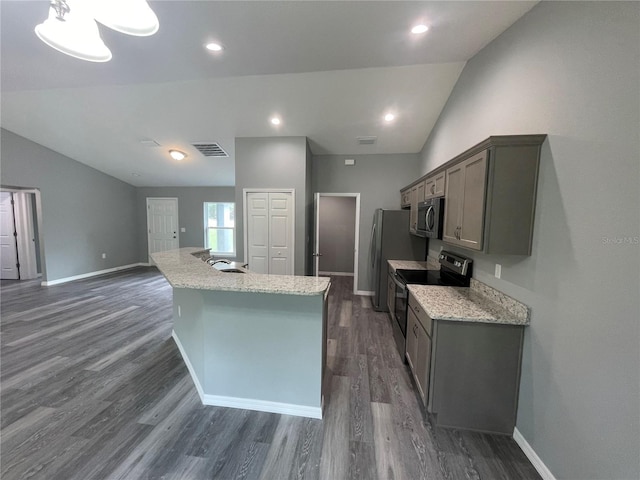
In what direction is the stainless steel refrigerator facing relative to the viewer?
to the viewer's left

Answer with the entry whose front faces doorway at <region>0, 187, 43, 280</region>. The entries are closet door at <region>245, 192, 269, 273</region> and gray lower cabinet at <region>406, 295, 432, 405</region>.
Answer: the gray lower cabinet

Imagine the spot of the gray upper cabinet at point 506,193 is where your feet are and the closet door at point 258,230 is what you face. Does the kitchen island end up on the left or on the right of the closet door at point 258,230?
left

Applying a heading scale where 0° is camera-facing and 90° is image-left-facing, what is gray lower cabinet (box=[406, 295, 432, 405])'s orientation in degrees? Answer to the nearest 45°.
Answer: approximately 90°

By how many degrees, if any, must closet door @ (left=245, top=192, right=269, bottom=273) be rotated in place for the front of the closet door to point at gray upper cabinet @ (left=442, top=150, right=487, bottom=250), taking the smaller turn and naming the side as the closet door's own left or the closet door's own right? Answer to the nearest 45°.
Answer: approximately 45° to the closet door's own left

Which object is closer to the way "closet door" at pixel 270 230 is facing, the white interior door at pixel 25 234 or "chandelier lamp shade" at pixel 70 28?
the chandelier lamp shade

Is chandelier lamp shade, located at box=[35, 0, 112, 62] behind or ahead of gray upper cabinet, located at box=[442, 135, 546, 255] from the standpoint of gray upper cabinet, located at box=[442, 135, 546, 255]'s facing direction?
ahead

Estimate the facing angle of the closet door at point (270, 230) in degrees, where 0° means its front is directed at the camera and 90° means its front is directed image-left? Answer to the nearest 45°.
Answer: approximately 0°

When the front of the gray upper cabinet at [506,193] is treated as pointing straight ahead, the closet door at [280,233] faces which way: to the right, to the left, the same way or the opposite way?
to the left

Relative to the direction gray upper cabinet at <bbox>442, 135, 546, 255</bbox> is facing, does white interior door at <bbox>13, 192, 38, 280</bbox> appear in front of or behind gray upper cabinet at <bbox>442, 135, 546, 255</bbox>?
in front

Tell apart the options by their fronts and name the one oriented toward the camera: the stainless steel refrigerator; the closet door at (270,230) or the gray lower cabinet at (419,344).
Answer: the closet door

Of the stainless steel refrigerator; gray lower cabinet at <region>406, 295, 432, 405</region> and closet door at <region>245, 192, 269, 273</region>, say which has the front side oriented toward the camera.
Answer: the closet door

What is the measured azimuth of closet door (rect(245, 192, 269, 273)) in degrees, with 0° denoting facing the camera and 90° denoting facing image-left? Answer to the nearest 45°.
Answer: approximately 0°

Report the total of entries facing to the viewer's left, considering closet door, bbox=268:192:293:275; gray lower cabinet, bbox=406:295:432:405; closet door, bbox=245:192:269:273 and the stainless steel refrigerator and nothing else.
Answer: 2
